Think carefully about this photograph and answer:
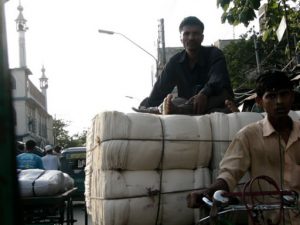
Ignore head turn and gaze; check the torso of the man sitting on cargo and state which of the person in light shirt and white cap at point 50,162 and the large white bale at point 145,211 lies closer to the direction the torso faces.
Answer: the large white bale

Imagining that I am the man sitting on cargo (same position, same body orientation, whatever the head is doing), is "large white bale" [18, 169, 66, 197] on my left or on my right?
on my right

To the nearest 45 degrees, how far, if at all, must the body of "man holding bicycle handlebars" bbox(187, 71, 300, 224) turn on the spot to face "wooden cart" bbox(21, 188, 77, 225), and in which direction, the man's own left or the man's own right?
approximately 135° to the man's own right

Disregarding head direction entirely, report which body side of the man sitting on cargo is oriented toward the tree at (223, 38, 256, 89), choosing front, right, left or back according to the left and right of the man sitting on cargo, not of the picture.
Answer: back

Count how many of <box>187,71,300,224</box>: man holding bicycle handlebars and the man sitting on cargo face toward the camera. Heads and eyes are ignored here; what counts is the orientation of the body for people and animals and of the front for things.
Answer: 2

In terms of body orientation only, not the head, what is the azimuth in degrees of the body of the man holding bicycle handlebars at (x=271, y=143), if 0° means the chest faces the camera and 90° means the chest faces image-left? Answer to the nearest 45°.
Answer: approximately 0°

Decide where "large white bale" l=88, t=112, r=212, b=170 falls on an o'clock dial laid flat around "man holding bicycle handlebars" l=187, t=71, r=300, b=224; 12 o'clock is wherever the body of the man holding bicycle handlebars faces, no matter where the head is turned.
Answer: The large white bale is roughly at 3 o'clock from the man holding bicycle handlebars.

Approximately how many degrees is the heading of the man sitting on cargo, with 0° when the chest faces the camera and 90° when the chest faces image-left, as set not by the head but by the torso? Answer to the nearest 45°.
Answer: approximately 0°

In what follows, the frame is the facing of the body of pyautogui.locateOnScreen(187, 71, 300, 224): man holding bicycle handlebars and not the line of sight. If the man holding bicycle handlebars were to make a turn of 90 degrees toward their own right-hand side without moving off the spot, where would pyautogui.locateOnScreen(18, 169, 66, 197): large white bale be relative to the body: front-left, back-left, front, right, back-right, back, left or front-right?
front-right

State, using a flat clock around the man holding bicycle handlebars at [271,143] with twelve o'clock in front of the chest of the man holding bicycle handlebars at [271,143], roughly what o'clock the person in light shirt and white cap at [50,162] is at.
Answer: the person in light shirt and white cap at [50,162] is roughly at 5 o'clock from the man holding bicycle handlebars at [271,143].

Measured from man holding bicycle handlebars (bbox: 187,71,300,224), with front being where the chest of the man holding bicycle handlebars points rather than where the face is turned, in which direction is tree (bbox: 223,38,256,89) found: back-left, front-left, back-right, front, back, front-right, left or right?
back
